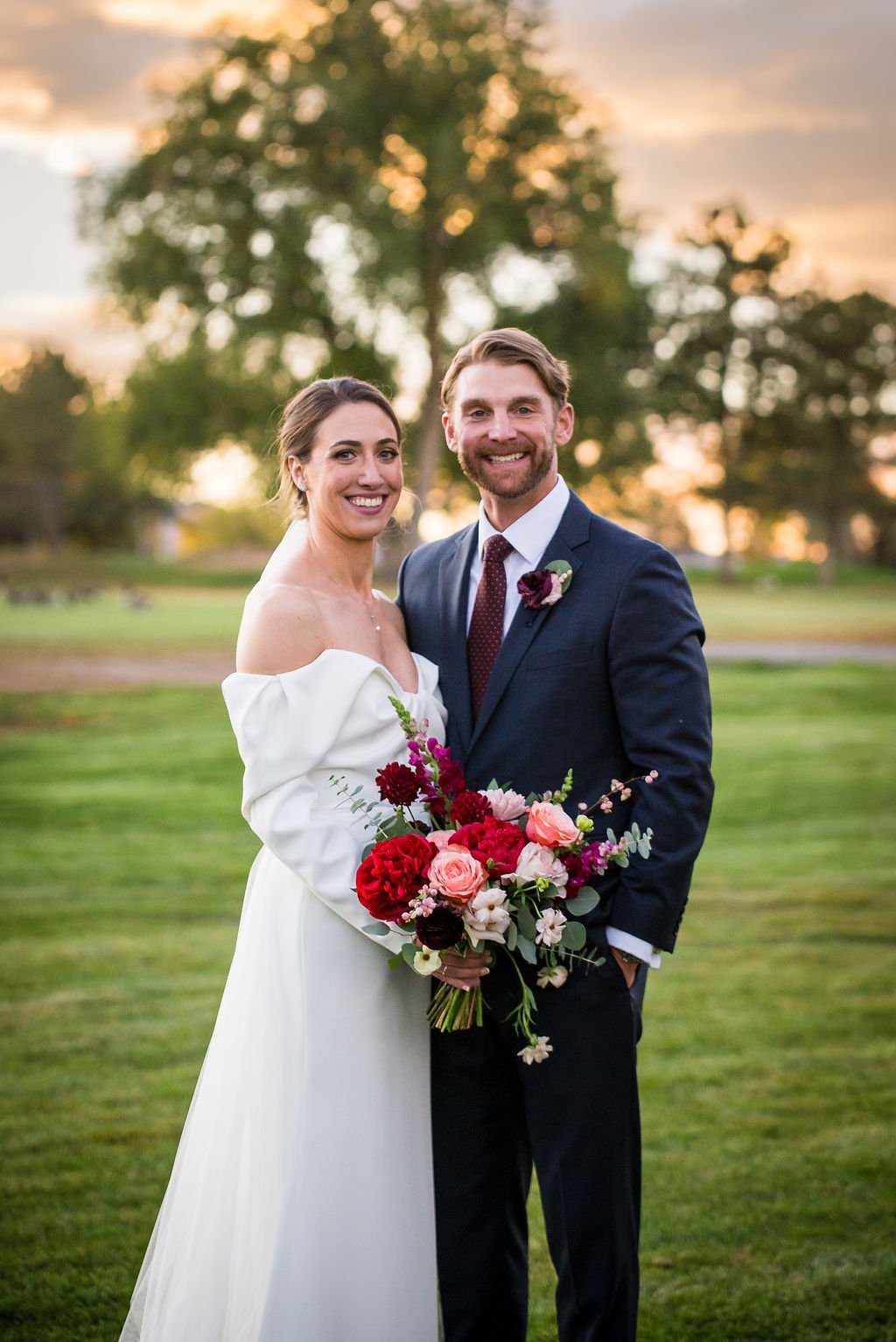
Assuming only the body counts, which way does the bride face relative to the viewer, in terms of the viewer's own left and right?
facing the viewer and to the right of the viewer

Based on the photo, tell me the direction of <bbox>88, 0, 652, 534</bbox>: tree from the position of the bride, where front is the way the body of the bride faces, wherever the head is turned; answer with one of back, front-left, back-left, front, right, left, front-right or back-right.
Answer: back-left
